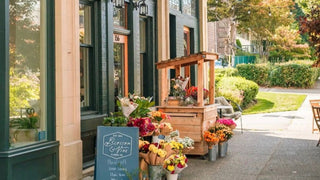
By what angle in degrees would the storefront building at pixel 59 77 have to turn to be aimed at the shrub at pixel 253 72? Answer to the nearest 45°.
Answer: approximately 90° to its left

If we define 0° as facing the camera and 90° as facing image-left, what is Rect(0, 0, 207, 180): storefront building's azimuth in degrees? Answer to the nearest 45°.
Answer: approximately 315°

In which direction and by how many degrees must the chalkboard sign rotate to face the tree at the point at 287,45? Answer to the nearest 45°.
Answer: approximately 135° to its left

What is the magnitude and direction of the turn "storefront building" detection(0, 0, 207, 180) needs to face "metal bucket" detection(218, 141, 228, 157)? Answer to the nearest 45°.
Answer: approximately 90° to its left

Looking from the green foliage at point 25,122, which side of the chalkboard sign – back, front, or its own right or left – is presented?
right

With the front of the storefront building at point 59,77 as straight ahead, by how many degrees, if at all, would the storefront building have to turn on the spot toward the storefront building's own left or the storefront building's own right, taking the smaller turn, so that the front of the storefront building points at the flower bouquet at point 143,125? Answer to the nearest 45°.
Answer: approximately 45° to the storefront building's own left

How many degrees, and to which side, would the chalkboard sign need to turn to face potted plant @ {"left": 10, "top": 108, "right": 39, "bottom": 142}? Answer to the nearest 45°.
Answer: approximately 90° to its right

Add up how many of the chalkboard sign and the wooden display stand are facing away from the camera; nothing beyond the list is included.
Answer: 0

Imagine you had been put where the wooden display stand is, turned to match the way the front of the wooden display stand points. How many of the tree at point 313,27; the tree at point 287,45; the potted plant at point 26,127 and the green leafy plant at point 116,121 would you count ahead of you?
2

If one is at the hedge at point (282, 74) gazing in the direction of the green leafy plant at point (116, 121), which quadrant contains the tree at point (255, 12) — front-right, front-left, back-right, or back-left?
back-right

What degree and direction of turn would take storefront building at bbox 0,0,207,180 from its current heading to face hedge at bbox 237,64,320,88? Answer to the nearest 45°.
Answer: approximately 90° to its left

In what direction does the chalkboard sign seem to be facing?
toward the camera
